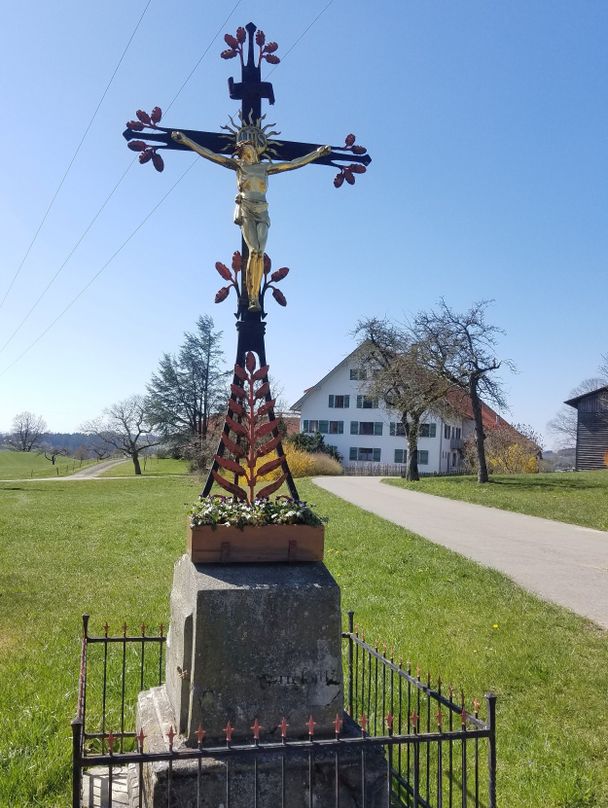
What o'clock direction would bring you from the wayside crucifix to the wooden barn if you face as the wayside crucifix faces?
The wooden barn is roughly at 7 o'clock from the wayside crucifix.

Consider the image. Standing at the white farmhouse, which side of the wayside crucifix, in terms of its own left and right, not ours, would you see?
back

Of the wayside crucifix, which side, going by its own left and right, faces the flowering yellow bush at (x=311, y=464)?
back

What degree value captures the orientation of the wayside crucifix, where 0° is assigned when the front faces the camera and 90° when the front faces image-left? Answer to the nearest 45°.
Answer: approximately 0°

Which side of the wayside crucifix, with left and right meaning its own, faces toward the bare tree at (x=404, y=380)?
back
